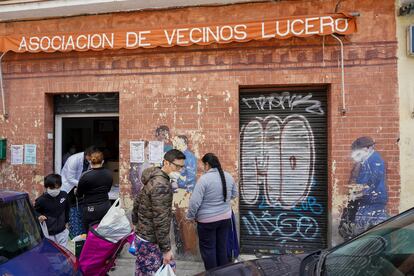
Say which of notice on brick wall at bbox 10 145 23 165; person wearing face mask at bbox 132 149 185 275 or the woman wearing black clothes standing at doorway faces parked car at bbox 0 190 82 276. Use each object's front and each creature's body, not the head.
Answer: the notice on brick wall

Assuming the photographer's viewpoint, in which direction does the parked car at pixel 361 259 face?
facing to the left of the viewer

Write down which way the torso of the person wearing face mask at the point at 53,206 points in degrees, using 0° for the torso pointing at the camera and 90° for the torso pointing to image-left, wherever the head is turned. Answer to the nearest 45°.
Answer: approximately 0°

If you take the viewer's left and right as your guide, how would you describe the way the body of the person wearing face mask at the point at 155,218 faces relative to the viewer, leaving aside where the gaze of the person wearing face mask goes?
facing to the right of the viewer

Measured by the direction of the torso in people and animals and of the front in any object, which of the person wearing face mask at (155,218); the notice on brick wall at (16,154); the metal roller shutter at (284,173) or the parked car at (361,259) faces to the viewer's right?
the person wearing face mask

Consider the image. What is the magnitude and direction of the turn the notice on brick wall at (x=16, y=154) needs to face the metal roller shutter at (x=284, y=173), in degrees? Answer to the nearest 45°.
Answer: approximately 45° to its left
